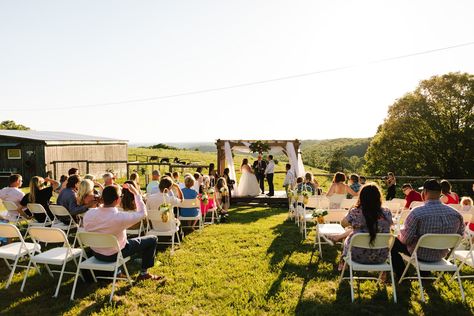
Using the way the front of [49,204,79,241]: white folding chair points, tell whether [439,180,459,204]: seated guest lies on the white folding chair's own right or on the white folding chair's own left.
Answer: on the white folding chair's own right

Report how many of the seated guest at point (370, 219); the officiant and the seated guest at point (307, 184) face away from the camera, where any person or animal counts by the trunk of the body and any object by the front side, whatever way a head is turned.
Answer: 2

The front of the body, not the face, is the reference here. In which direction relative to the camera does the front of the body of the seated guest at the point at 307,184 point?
away from the camera

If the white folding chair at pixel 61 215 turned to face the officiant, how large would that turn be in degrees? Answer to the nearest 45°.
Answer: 0° — it already faces them

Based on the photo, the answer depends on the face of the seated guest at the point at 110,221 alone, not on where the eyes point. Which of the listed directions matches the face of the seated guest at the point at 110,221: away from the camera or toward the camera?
away from the camera

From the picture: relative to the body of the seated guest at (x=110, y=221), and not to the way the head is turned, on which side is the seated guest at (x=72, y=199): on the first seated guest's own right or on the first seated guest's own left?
on the first seated guest's own left

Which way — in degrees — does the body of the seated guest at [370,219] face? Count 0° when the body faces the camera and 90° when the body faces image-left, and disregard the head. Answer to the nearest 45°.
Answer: approximately 180°

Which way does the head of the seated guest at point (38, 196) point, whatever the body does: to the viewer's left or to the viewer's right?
to the viewer's right
